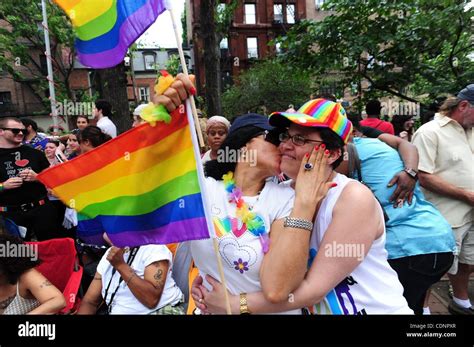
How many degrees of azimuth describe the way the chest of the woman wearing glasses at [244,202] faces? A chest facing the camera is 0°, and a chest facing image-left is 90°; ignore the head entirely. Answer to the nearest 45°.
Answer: approximately 0°

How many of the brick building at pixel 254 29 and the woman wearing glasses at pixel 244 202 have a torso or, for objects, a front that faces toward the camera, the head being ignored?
2

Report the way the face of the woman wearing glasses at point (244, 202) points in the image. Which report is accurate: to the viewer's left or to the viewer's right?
to the viewer's right

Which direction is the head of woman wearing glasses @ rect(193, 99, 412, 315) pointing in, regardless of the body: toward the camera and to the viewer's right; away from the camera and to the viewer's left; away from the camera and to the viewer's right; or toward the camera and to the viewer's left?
toward the camera and to the viewer's left

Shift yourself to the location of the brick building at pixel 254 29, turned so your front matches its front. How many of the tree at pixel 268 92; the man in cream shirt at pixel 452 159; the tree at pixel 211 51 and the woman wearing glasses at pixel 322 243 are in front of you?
4

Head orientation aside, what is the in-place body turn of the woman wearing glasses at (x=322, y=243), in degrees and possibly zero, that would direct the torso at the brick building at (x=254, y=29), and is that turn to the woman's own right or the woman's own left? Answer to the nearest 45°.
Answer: approximately 135° to the woman's own right
